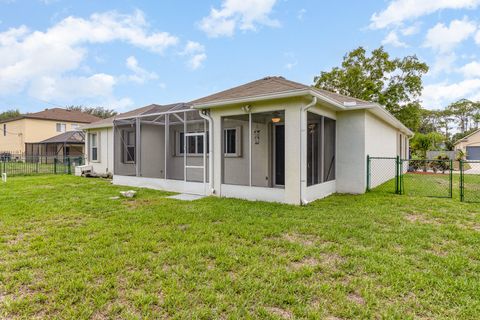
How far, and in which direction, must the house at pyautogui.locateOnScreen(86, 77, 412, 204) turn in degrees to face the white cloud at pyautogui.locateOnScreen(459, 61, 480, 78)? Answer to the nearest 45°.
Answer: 0° — it already faces it

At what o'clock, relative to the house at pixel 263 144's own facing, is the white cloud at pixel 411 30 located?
The white cloud is roughly at 12 o'clock from the house.

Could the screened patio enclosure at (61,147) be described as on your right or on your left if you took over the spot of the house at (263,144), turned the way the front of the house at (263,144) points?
on your left

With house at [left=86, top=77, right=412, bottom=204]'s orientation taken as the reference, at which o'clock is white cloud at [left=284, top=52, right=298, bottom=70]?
The white cloud is roughly at 11 o'clock from the house.

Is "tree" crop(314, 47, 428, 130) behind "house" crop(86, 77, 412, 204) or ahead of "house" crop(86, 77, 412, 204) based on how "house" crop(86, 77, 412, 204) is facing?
ahead

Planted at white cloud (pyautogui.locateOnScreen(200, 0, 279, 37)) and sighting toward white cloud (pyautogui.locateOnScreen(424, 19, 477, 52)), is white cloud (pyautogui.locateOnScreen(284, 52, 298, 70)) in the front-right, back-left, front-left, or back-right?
front-left

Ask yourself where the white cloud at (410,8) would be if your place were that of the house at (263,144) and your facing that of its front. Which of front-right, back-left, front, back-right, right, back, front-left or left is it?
front

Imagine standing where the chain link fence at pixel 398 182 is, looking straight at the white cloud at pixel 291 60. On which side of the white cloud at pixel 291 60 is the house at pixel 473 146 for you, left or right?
right

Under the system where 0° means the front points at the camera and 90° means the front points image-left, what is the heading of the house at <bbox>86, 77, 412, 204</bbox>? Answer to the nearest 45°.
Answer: approximately 225°

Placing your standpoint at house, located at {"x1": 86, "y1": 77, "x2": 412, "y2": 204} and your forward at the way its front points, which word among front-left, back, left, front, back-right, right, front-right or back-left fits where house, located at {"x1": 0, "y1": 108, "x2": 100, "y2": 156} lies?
left
